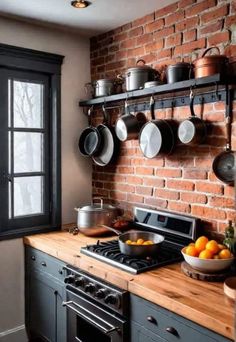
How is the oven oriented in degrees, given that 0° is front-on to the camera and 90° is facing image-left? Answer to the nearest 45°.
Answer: approximately 45°

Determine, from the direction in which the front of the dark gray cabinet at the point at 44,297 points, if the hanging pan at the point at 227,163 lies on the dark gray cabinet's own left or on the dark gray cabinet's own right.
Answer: on the dark gray cabinet's own left

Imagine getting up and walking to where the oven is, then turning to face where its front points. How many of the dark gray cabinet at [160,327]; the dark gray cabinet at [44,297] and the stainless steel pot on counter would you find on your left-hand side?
1

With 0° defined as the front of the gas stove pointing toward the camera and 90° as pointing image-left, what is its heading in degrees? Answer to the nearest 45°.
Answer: approximately 45°

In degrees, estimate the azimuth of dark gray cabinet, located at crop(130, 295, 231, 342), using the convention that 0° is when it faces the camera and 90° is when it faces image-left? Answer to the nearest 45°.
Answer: approximately 45°
